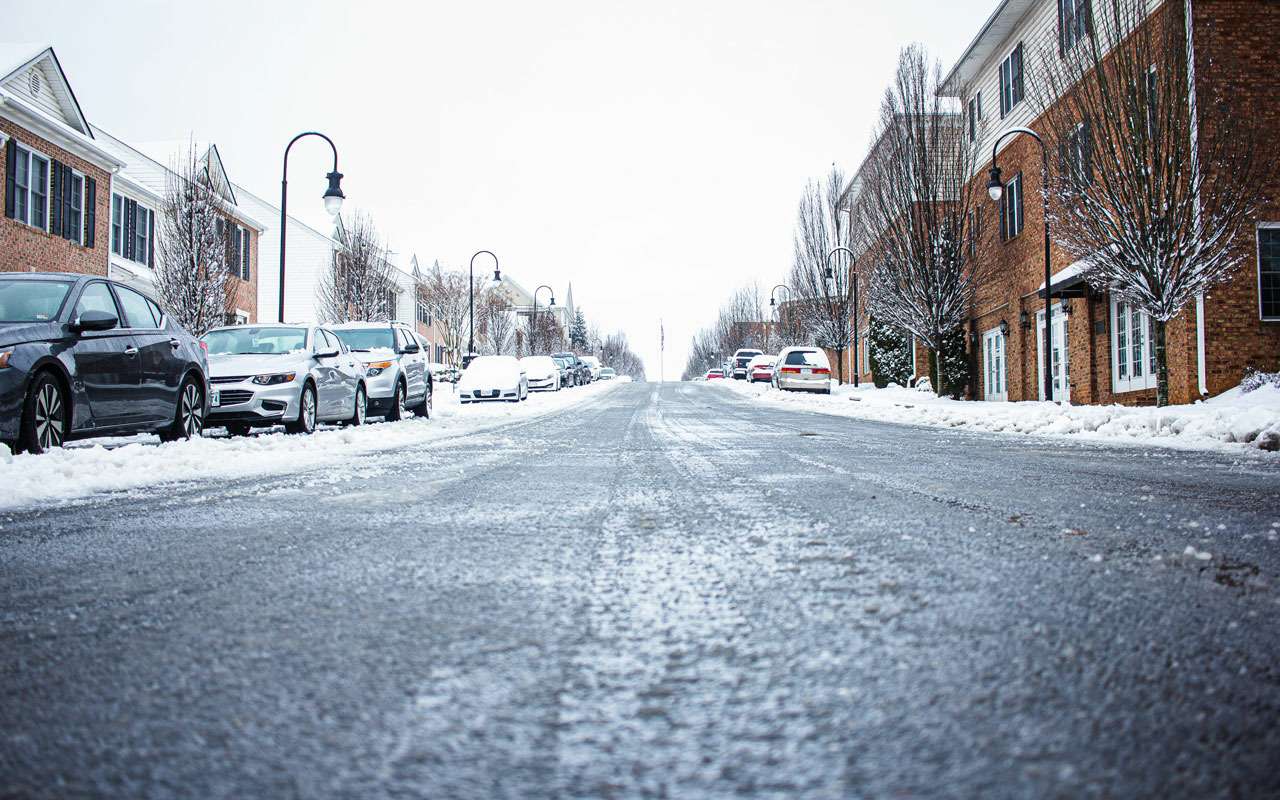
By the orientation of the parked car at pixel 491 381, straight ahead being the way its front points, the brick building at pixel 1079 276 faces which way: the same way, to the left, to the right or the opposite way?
to the right

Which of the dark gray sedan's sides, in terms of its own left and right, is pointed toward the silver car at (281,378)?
back

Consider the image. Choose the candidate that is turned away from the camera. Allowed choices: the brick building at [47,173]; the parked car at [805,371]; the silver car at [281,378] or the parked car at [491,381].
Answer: the parked car at [805,371]

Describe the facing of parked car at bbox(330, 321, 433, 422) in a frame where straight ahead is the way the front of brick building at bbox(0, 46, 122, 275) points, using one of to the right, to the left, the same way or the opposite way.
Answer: to the right

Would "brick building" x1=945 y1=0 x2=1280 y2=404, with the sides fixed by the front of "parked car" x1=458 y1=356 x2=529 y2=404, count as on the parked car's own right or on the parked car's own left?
on the parked car's own left

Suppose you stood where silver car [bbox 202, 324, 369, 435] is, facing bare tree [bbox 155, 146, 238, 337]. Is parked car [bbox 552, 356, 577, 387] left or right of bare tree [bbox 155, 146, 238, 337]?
right

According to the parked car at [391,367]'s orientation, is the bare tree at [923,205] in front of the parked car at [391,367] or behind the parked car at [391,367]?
behind

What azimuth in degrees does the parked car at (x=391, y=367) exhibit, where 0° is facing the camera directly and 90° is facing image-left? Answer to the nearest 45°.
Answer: approximately 45°

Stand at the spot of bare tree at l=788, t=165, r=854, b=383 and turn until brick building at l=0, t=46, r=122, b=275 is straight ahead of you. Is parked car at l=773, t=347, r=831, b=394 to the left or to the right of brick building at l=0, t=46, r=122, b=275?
left

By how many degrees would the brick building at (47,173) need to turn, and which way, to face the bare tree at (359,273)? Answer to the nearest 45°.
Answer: approximately 90° to its left

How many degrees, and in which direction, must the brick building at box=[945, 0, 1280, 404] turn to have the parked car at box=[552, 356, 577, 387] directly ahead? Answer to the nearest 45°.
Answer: approximately 90° to its right

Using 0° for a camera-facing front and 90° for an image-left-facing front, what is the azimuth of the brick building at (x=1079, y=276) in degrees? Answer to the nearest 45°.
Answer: approximately 45°

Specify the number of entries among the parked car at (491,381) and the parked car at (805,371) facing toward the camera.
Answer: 1
